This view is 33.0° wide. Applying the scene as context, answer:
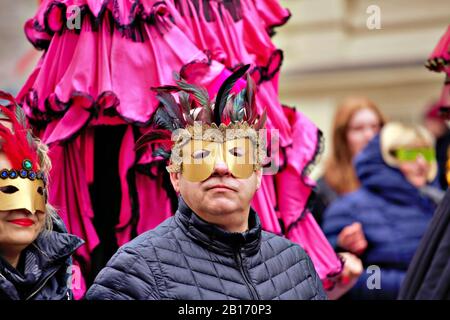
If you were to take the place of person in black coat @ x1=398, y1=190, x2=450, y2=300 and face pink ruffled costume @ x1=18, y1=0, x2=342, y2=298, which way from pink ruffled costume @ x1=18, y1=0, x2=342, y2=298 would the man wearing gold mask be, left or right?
left

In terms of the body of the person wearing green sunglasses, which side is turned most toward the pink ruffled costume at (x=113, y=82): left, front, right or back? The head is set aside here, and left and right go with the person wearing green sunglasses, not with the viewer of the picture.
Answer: right

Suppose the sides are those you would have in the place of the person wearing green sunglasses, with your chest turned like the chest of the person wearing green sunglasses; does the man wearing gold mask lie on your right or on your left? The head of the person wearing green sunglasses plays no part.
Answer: on your right

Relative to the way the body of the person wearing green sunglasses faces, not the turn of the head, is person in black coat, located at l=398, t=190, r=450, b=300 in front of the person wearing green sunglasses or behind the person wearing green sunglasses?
in front

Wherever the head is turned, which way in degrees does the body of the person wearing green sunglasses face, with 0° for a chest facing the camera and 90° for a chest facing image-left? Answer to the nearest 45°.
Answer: approximately 315°

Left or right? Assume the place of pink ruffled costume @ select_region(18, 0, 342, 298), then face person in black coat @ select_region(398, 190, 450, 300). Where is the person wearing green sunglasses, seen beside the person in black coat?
left
